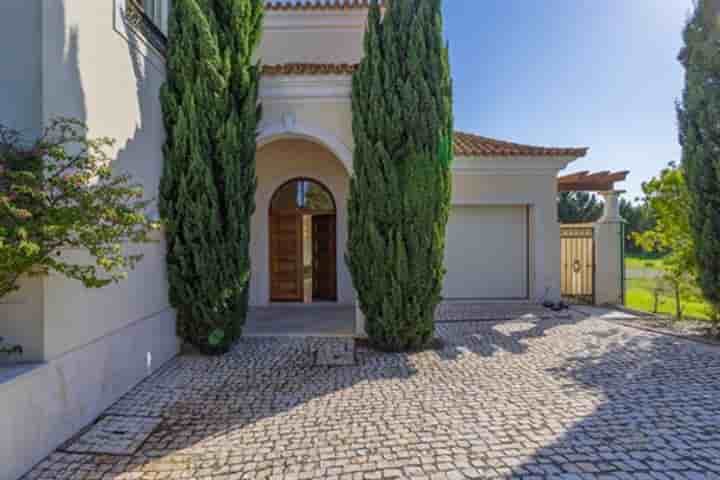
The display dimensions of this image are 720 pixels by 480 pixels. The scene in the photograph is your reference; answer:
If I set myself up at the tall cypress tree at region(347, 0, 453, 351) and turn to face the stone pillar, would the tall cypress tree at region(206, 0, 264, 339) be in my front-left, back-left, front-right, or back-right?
back-left

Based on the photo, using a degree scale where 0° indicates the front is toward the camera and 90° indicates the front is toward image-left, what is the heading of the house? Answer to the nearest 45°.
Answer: approximately 0°

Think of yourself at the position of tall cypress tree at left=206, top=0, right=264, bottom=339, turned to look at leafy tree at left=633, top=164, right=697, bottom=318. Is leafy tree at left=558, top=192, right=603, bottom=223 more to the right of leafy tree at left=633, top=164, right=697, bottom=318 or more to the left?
left

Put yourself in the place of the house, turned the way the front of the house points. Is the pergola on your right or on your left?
on your left

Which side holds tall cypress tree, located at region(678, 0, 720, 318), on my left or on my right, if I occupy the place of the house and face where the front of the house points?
on my left

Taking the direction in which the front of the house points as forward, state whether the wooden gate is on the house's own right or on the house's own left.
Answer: on the house's own left

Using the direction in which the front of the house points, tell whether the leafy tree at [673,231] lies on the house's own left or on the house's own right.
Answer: on the house's own left

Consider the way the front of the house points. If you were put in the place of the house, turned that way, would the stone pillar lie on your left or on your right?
on your left

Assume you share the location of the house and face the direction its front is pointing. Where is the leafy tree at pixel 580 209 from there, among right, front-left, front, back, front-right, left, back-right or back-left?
back-left
